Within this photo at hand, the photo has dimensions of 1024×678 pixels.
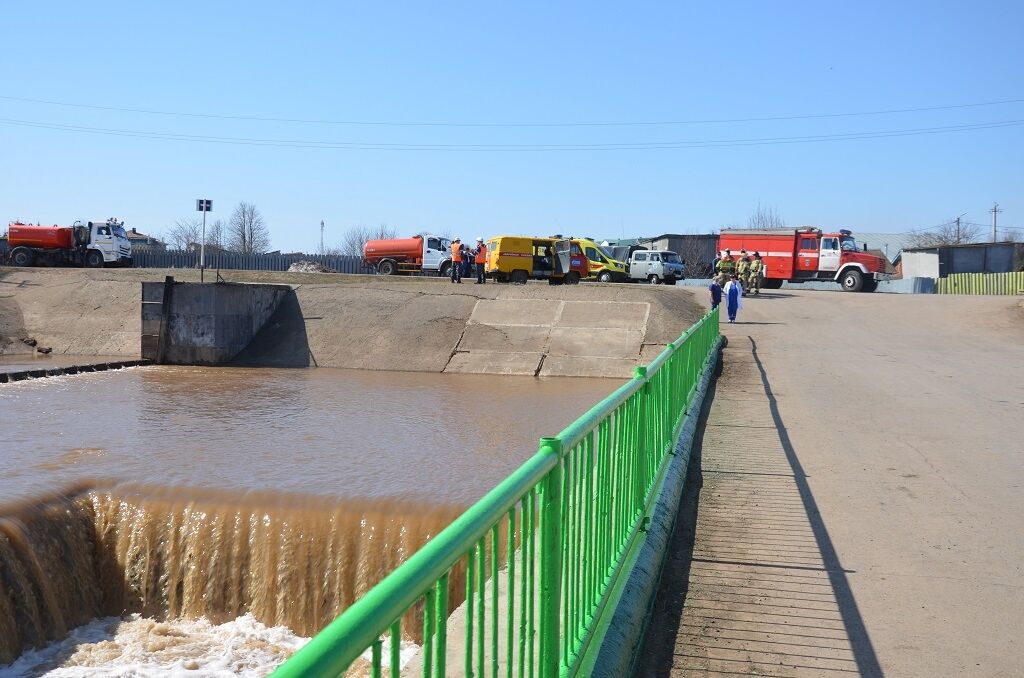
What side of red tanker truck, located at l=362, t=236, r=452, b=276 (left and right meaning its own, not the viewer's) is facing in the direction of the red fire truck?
front

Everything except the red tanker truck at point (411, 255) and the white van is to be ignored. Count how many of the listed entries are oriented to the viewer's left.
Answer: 0

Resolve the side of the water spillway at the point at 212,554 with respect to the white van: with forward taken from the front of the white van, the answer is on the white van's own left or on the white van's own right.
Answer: on the white van's own right

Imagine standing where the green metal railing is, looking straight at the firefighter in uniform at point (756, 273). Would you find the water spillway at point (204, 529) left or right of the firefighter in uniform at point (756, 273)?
left

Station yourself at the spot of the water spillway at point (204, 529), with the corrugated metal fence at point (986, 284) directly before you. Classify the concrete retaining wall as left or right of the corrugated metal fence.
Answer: left

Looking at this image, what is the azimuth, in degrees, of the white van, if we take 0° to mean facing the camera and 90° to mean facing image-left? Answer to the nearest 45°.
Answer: approximately 315°

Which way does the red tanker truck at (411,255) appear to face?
to the viewer's right

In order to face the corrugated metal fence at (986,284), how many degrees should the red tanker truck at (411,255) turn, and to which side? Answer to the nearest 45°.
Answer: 0° — it already faces it

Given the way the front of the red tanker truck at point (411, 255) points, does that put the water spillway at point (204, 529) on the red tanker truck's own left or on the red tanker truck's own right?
on the red tanker truck's own right

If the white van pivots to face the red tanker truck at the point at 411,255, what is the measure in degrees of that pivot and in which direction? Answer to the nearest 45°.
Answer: approximately 135° to its right

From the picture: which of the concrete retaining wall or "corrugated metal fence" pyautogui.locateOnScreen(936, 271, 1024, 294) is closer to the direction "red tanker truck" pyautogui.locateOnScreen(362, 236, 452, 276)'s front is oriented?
the corrugated metal fence

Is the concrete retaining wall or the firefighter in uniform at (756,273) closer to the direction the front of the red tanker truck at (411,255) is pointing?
the firefighter in uniform
